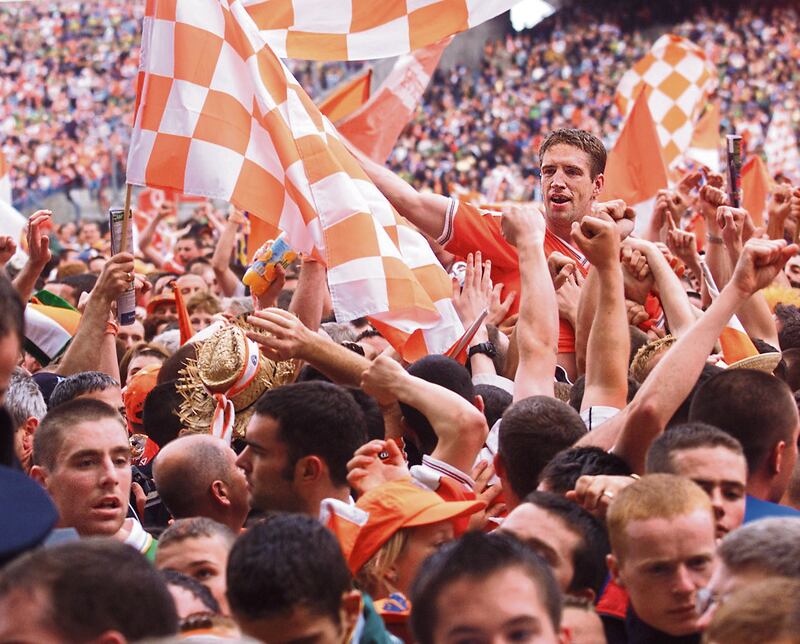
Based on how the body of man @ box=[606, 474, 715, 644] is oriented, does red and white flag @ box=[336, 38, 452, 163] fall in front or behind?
behind

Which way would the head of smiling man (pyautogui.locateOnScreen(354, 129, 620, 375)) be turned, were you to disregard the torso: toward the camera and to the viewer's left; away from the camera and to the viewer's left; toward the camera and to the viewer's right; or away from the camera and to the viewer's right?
toward the camera and to the viewer's left

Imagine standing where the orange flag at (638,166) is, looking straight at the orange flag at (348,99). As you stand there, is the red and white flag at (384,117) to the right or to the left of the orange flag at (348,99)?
left

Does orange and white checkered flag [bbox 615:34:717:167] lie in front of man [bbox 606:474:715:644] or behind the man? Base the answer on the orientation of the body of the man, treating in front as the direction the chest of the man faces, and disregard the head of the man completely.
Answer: behind

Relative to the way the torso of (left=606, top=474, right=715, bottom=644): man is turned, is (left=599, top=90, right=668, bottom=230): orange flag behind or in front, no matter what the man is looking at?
behind

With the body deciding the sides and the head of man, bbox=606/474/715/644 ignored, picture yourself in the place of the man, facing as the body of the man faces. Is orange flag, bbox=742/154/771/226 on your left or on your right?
on your left

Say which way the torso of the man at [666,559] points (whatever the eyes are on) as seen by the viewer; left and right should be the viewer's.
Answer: facing the viewer and to the right of the viewer

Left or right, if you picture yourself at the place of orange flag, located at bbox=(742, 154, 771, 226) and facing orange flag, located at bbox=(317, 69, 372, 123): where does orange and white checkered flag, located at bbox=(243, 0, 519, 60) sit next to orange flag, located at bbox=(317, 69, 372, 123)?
left

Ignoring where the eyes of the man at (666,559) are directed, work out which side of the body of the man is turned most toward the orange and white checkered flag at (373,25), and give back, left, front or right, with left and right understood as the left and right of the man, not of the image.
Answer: back
